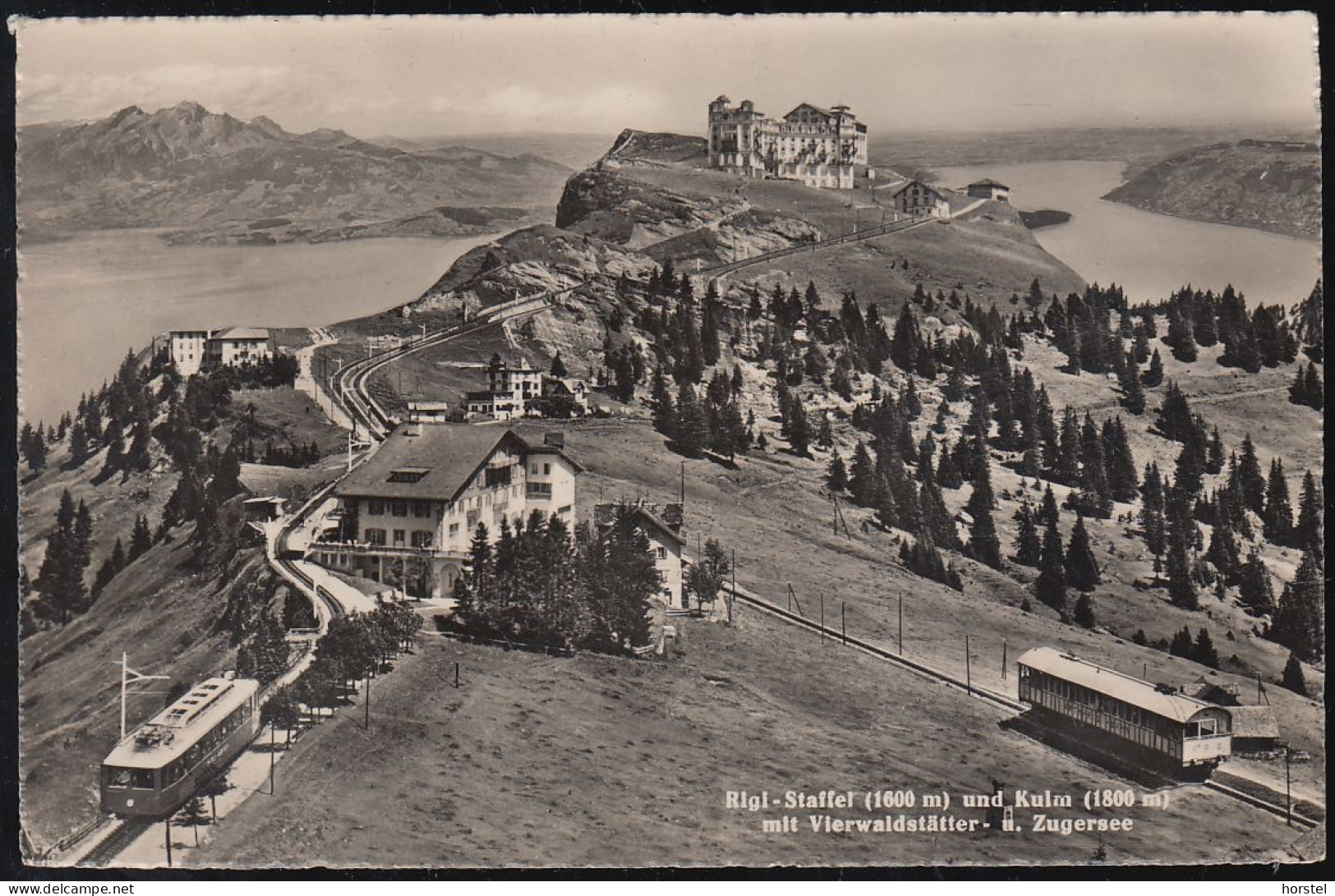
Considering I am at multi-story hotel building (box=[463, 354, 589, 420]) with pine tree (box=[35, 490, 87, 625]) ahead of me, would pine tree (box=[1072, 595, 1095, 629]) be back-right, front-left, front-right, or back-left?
front-left
